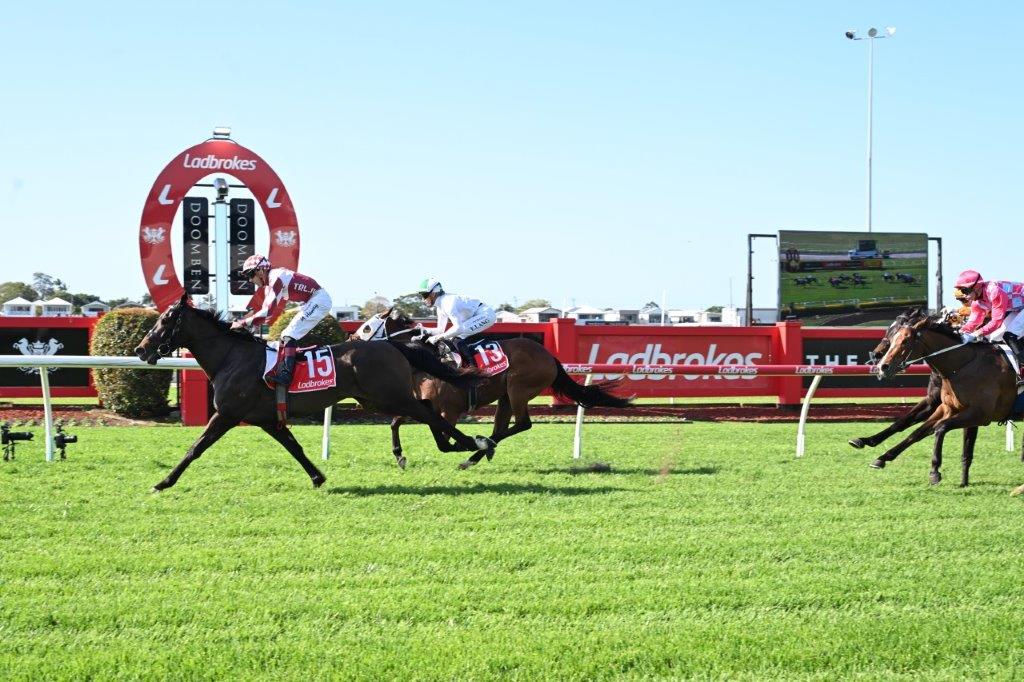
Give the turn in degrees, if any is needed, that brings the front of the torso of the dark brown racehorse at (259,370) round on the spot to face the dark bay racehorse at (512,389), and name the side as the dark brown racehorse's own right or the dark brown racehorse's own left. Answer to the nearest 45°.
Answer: approximately 135° to the dark brown racehorse's own right

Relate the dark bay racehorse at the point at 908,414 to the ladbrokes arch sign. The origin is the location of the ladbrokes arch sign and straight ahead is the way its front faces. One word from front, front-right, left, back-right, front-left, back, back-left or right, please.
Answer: front-left

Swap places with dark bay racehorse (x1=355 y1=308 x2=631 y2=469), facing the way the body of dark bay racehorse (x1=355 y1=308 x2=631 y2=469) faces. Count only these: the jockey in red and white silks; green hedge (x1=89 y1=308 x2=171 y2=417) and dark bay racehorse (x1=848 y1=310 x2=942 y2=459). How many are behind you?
1

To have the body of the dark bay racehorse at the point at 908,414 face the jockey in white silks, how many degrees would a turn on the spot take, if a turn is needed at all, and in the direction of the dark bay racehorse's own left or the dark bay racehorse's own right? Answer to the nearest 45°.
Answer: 0° — it already faces them

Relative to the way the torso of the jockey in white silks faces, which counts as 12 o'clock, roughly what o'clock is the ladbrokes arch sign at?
The ladbrokes arch sign is roughly at 2 o'clock from the jockey in white silks.

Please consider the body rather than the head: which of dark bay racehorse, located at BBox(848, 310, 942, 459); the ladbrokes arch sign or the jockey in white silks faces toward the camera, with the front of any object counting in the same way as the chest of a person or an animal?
the ladbrokes arch sign

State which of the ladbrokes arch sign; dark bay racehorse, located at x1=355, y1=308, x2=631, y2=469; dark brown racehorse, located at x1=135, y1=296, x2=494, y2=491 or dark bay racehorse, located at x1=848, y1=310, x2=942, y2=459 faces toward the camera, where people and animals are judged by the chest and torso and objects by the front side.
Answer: the ladbrokes arch sign

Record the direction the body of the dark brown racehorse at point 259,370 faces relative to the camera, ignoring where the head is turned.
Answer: to the viewer's left

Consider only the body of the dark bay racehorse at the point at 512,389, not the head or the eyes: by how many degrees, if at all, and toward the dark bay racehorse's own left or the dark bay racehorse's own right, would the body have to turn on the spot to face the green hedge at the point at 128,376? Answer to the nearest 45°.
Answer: approximately 45° to the dark bay racehorse's own right

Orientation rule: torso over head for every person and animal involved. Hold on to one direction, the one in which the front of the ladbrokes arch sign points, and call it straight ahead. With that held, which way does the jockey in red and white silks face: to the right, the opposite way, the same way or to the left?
to the right

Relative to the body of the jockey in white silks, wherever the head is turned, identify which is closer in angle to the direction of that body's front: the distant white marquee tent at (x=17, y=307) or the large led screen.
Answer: the distant white marquee tent

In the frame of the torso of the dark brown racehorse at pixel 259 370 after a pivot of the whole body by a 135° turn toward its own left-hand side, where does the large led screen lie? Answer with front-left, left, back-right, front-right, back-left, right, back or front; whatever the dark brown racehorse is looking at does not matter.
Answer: left

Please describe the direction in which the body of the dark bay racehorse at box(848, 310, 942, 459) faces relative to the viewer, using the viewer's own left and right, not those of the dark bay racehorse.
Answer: facing to the left of the viewer

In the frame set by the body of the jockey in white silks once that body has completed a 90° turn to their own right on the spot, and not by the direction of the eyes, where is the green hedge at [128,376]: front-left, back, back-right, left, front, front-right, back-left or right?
front-left

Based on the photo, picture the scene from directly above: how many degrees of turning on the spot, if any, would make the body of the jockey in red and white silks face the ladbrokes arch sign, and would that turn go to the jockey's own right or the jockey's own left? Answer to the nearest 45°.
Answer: approximately 90° to the jockey's own right

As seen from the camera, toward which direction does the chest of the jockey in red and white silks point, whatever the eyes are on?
to the viewer's left

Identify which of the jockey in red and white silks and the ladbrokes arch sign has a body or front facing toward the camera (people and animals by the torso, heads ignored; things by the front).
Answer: the ladbrokes arch sign

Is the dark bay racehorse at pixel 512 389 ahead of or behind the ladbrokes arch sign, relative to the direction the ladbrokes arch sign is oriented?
ahead

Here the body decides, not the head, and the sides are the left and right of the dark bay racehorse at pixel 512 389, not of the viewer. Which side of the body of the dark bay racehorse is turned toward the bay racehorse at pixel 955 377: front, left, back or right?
back

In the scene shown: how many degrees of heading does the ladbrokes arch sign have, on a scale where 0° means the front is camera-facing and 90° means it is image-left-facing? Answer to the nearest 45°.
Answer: approximately 0°
